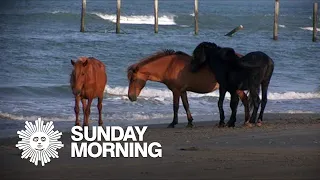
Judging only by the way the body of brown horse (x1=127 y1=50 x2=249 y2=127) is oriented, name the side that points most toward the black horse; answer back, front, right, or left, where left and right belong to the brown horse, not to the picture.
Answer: back

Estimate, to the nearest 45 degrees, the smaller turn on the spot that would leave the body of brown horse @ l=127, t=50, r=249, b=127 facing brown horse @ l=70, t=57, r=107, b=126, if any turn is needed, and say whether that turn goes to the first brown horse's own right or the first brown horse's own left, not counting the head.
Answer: approximately 45° to the first brown horse's own left

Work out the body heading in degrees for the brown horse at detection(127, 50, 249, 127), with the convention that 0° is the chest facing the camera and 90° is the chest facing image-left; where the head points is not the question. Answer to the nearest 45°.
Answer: approximately 90°

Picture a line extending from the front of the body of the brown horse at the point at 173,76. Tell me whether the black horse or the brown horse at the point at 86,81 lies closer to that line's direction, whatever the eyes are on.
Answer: the brown horse
